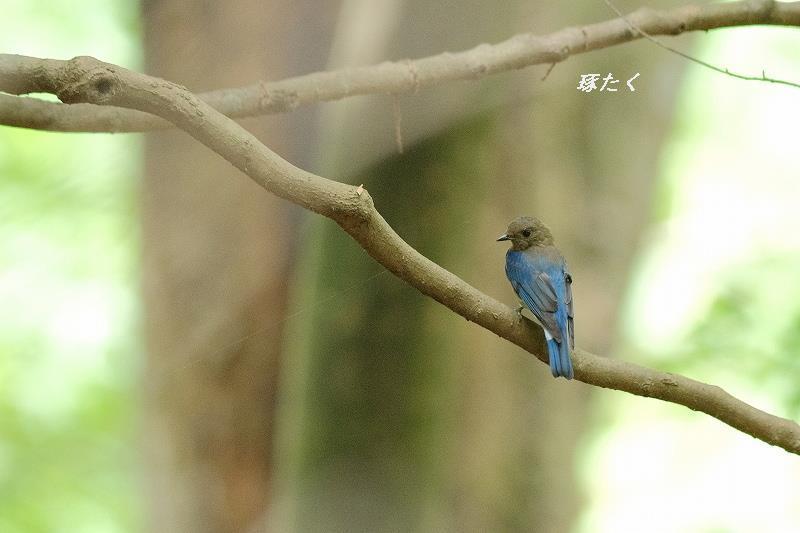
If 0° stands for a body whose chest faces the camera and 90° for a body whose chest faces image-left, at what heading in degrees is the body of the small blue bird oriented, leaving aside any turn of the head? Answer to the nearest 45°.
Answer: approximately 135°

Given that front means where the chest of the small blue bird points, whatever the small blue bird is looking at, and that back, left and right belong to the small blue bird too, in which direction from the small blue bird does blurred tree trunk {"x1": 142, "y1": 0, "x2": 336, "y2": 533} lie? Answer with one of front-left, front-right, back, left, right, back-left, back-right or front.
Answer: front

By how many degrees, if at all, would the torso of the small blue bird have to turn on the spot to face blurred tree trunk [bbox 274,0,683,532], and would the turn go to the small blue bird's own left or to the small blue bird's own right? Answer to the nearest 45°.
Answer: approximately 45° to the small blue bird's own right
